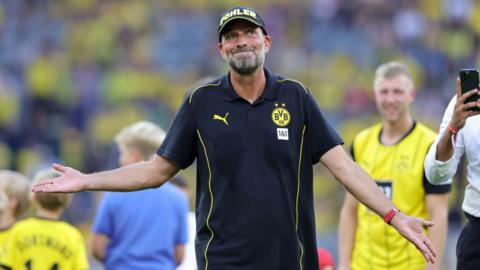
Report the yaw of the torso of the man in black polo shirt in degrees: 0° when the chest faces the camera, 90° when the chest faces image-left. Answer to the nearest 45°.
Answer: approximately 0°

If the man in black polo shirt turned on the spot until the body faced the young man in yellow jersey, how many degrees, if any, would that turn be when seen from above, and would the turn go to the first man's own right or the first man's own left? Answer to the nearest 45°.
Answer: approximately 135° to the first man's own left
